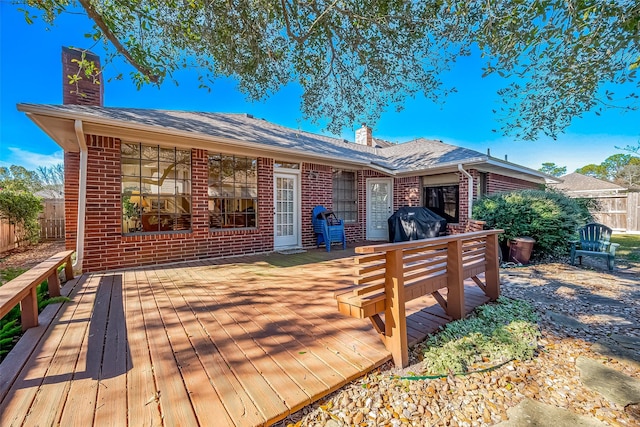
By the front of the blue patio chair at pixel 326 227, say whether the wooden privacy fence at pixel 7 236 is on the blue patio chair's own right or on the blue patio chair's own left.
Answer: on the blue patio chair's own right

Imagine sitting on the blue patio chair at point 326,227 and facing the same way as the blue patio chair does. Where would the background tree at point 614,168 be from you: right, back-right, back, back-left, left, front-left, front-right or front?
left

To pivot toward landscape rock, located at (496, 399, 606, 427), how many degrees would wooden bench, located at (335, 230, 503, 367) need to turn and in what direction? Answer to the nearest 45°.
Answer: approximately 135° to its left

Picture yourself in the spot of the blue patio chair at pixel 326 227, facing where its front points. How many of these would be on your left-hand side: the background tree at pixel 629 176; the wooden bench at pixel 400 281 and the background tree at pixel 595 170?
2

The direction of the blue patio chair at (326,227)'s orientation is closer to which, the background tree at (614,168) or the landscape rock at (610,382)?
the landscape rock

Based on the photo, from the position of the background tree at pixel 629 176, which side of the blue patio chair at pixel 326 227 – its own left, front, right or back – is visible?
left

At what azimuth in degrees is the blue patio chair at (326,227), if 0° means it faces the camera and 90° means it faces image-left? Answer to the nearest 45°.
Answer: approximately 315°

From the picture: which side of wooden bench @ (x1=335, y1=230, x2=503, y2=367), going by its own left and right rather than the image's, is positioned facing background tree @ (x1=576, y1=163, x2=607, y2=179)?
right

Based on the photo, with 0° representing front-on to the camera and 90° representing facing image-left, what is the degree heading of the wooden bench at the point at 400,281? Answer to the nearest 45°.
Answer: approximately 135°

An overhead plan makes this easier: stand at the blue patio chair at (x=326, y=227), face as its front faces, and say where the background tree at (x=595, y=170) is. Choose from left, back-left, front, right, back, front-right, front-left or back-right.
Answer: left

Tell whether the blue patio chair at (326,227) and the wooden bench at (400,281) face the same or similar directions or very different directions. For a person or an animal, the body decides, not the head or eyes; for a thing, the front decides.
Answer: very different directions
